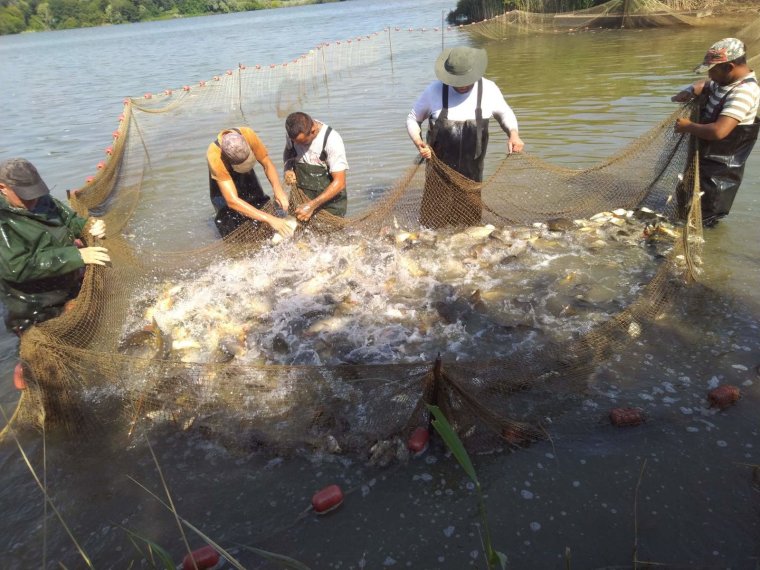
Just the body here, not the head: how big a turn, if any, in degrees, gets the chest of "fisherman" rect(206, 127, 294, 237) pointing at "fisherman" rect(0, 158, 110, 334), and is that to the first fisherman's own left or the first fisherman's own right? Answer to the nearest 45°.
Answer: approximately 90° to the first fisherman's own right

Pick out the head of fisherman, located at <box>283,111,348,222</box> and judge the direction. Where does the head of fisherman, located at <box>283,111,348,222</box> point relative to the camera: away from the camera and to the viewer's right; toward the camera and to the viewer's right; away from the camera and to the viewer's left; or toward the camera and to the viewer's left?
toward the camera and to the viewer's left

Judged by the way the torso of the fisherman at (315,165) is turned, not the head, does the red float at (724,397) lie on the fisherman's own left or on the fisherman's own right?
on the fisherman's own left

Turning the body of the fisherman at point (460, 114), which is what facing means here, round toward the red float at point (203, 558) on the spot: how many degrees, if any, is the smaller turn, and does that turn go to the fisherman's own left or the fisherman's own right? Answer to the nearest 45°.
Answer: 0° — they already face it

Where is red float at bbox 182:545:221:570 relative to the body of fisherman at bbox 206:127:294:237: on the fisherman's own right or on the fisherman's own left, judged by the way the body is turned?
on the fisherman's own right

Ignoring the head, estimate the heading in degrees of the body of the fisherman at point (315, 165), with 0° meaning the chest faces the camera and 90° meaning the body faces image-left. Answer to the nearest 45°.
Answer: approximately 45°

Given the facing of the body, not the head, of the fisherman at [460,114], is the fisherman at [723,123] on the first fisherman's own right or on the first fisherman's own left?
on the first fisherman's own left

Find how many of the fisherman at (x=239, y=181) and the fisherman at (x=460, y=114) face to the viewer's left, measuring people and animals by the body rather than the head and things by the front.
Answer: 0
